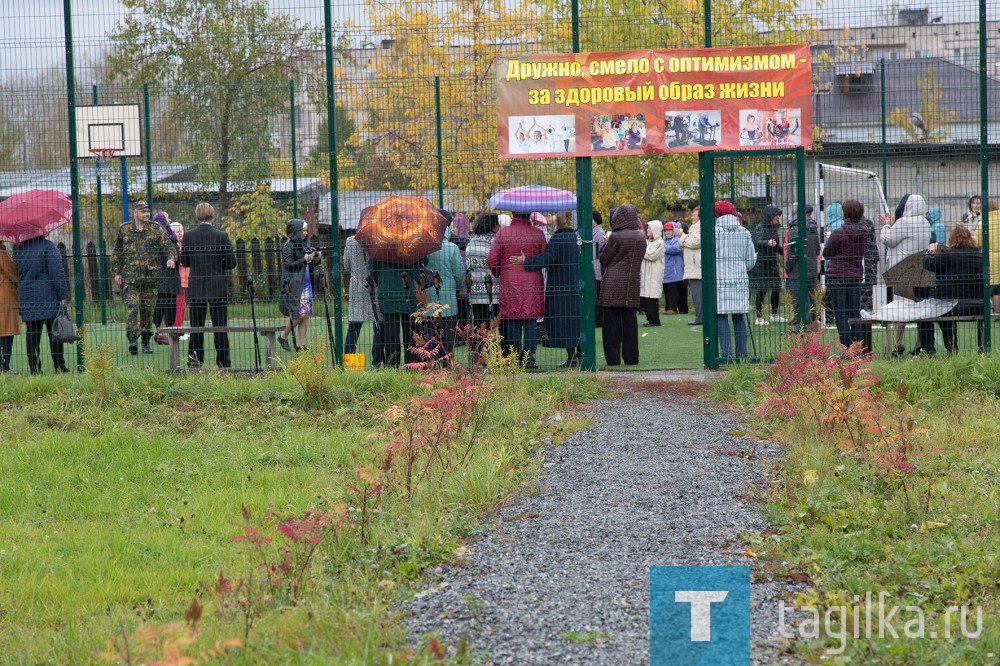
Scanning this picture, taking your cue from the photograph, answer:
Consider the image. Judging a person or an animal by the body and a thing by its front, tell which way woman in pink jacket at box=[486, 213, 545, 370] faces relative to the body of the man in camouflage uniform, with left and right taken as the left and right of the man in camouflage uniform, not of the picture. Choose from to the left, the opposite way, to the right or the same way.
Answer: the opposite way

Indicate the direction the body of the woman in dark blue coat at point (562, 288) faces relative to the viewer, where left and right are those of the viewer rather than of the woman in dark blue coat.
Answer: facing away from the viewer and to the left of the viewer

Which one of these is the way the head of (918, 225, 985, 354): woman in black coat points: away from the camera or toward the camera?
away from the camera

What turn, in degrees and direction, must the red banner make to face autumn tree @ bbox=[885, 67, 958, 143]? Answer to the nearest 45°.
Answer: approximately 135° to its left

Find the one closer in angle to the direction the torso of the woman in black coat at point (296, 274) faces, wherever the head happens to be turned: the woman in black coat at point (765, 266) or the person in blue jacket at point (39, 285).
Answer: the woman in black coat

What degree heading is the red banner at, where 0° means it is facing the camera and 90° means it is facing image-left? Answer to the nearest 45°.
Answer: approximately 0°

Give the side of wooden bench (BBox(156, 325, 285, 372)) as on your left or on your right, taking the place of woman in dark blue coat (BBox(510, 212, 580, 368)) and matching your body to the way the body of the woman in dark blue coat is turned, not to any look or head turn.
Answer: on your left

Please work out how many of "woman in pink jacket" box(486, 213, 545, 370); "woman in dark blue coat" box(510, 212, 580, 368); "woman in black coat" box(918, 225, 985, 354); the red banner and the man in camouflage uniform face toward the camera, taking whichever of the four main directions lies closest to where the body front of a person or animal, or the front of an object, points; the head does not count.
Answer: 2

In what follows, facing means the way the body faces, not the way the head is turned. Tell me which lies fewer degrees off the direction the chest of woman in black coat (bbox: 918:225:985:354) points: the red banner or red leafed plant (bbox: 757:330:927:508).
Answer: the red banner
